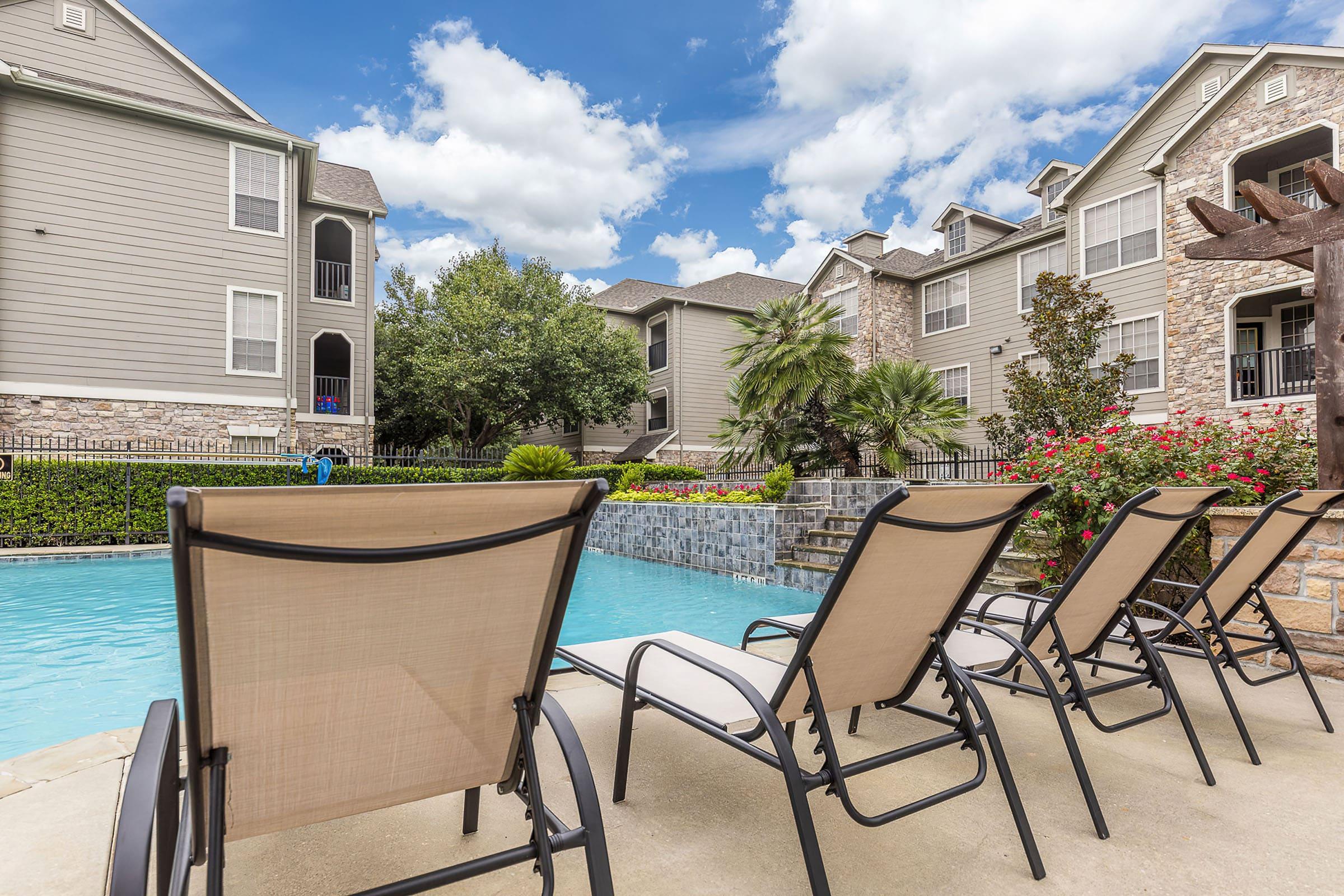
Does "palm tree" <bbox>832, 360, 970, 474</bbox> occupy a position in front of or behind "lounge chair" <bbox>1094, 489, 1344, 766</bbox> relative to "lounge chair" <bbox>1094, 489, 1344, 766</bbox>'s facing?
in front

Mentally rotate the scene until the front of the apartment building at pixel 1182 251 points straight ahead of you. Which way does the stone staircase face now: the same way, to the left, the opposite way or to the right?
the same way

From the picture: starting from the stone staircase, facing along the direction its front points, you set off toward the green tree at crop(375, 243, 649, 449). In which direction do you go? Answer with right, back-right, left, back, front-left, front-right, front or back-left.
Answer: right

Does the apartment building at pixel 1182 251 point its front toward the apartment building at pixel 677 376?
no

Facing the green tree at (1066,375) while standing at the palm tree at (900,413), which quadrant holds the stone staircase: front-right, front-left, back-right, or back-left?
back-right

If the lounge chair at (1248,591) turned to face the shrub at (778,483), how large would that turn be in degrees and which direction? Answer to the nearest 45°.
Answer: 0° — it already faces it

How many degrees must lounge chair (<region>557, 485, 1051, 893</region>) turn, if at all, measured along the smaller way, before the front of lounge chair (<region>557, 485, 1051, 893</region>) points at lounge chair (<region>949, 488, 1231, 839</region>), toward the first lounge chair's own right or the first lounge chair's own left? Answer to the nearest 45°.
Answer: approximately 90° to the first lounge chair's own right

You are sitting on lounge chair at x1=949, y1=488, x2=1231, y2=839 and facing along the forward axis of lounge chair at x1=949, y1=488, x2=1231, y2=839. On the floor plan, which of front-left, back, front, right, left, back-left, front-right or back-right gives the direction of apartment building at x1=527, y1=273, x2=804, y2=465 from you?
front

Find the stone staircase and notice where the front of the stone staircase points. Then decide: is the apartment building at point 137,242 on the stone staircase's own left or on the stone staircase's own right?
on the stone staircase's own right

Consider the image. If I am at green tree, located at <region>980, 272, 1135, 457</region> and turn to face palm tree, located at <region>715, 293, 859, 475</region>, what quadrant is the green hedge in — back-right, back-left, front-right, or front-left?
front-left

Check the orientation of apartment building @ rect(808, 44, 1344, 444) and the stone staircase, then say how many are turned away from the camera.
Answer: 0

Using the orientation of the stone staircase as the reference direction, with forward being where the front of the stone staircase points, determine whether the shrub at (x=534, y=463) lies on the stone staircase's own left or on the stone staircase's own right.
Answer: on the stone staircase's own right

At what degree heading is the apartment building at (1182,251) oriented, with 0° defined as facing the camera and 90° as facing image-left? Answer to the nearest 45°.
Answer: approximately 45°

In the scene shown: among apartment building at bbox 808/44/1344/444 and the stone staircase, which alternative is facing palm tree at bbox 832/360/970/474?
the apartment building

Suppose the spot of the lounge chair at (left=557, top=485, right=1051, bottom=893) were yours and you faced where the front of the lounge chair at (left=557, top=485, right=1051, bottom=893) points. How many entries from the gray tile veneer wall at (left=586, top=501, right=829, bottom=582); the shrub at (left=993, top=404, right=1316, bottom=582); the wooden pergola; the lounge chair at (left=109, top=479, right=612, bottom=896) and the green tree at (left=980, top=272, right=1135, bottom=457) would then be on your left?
1

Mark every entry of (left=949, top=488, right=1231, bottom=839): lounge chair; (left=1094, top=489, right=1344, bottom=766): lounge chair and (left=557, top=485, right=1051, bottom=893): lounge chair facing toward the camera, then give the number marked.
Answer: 0

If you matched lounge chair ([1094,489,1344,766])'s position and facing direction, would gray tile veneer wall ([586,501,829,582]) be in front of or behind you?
in front

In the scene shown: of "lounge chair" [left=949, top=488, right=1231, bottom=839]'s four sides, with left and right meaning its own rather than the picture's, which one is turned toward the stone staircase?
front

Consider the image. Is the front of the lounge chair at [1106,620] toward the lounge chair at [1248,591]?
no

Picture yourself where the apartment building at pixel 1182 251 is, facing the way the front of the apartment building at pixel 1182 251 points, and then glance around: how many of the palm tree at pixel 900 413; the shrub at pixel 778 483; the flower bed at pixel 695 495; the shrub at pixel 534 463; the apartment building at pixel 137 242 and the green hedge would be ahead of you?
6

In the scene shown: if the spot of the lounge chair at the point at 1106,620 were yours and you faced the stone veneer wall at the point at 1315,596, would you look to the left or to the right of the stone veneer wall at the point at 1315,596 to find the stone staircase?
left

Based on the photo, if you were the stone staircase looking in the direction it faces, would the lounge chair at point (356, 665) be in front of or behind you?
in front

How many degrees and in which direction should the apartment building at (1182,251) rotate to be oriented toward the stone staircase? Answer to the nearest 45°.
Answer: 0° — it already faces it
